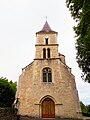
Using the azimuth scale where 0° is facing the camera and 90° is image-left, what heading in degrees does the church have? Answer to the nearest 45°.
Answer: approximately 0°

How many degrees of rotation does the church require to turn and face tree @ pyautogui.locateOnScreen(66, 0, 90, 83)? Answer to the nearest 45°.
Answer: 0° — it already faces it
